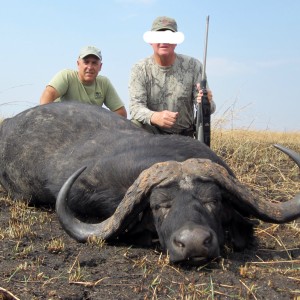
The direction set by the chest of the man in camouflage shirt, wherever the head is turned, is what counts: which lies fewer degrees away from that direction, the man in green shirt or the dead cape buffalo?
the dead cape buffalo

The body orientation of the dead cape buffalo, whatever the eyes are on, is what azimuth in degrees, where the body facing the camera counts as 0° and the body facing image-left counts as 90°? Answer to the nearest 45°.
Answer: approximately 315°

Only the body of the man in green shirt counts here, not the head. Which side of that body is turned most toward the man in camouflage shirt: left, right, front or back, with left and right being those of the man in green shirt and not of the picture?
left

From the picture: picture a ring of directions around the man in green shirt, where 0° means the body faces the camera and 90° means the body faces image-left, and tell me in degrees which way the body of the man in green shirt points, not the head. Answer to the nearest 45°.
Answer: approximately 0°

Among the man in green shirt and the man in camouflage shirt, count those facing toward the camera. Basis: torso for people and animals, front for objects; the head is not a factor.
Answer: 2

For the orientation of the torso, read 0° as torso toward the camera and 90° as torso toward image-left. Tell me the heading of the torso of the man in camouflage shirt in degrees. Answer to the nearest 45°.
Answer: approximately 0°

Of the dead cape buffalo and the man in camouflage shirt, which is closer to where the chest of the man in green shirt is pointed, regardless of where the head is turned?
the dead cape buffalo
